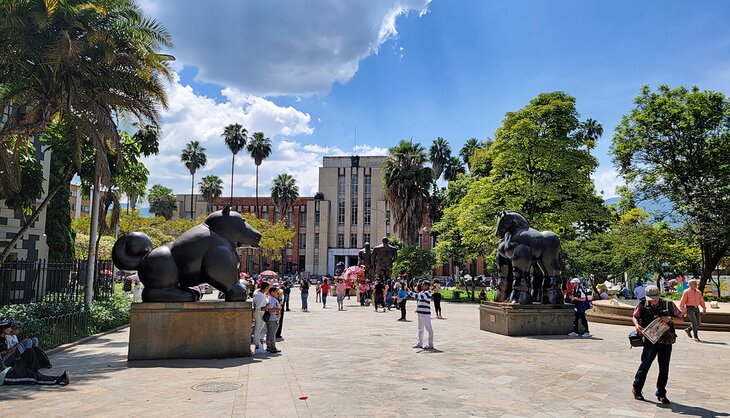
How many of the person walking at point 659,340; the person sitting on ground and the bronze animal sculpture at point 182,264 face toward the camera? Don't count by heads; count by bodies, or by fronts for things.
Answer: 1

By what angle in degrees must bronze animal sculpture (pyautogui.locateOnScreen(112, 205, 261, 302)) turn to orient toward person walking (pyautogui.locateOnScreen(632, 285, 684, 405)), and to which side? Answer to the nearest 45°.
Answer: approximately 45° to its right

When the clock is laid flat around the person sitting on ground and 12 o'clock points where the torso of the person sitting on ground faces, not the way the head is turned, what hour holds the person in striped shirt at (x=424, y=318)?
The person in striped shirt is roughly at 12 o'clock from the person sitting on ground.

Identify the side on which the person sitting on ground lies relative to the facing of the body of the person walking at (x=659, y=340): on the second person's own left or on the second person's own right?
on the second person's own right

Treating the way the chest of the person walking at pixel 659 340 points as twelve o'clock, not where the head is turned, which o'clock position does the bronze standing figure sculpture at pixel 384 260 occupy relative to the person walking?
The bronze standing figure sculpture is roughly at 5 o'clock from the person walking.

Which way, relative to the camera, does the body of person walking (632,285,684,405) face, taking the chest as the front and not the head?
toward the camera

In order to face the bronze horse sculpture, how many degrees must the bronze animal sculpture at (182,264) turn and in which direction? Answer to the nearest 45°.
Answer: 0° — it already faces it

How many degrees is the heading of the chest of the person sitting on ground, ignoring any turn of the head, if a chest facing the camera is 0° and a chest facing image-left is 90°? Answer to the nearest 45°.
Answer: approximately 270°

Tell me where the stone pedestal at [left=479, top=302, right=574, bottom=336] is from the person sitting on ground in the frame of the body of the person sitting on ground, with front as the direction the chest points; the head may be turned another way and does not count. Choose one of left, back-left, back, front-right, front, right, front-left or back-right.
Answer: front

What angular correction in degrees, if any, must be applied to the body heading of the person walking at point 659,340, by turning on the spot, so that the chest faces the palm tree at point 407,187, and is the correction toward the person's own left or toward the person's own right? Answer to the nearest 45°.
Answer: approximately 135° to the person's own right

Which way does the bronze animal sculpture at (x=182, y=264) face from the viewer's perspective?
to the viewer's right

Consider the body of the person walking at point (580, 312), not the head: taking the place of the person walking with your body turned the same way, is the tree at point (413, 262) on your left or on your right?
on your right
